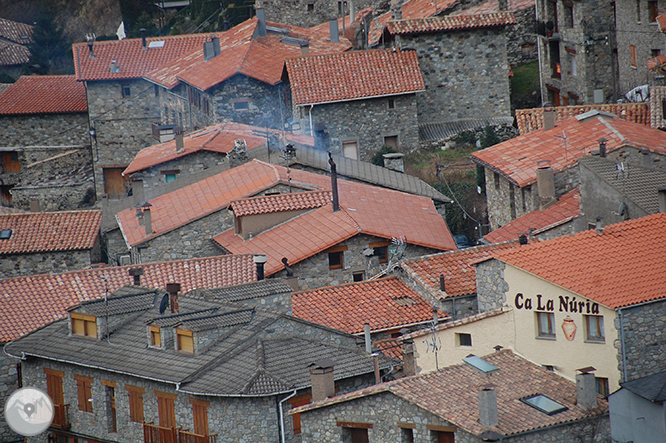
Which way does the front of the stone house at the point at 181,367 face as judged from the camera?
facing the viewer and to the left of the viewer

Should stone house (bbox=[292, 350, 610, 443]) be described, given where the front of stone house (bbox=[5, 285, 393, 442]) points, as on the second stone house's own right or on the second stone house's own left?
on the second stone house's own left

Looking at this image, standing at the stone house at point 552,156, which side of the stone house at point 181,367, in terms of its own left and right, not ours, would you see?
back
